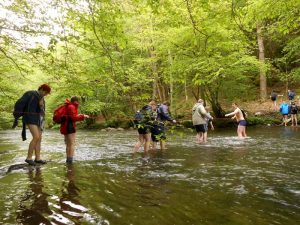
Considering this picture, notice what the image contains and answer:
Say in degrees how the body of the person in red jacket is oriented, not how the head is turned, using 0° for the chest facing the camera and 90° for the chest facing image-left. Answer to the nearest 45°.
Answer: approximately 270°

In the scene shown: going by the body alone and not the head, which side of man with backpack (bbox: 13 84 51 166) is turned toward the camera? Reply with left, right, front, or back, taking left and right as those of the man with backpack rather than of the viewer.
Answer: right

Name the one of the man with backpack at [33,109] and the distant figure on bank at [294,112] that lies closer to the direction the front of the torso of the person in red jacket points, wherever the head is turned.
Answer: the distant figure on bank

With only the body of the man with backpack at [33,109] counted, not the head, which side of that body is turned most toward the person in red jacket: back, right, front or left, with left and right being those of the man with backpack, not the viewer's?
front

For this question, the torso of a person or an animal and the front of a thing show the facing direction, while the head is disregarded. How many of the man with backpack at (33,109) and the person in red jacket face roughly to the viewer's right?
2

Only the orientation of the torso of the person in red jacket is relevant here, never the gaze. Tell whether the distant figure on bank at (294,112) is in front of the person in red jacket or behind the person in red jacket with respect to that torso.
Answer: in front
